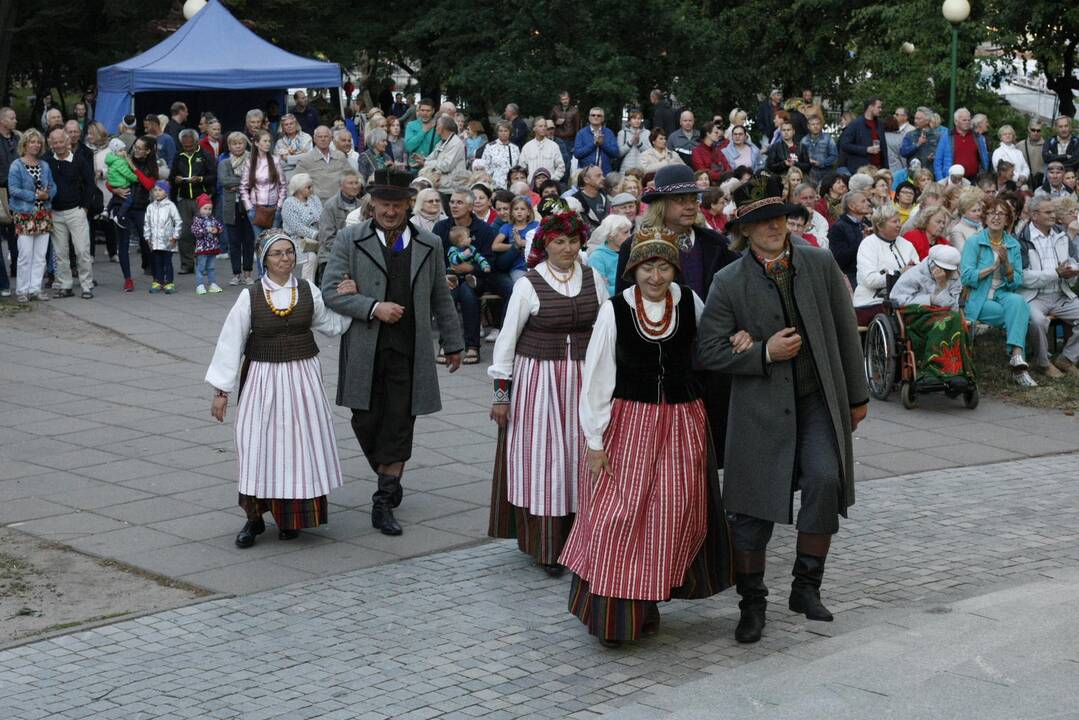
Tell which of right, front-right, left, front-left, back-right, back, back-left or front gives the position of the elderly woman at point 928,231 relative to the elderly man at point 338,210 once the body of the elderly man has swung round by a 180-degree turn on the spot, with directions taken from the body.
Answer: back-right

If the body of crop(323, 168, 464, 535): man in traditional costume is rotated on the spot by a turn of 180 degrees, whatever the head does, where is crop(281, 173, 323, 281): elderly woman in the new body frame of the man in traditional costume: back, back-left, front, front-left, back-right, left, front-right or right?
front

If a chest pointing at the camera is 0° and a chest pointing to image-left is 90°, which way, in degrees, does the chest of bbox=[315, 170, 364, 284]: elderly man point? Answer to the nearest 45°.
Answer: approximately 315°

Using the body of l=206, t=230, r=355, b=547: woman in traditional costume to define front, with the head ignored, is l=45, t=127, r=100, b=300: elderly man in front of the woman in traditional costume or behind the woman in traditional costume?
behind

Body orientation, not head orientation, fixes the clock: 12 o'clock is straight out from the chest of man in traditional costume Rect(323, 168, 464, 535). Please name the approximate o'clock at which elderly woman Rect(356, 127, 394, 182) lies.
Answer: The elderly woman is roughly at 6 o'clock from the man in traditional costume.

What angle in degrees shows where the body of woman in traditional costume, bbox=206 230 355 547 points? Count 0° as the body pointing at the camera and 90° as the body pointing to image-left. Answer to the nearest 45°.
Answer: approximately 0°

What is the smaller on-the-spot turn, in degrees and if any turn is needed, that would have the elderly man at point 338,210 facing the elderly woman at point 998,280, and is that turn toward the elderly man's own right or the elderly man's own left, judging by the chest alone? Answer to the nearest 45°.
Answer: approximately 45° to the elderly man's own left

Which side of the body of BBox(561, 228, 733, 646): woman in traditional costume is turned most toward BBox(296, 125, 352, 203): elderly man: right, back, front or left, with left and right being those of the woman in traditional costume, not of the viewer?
back

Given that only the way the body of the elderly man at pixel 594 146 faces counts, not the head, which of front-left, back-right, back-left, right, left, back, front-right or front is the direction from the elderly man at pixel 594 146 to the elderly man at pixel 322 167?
front-right

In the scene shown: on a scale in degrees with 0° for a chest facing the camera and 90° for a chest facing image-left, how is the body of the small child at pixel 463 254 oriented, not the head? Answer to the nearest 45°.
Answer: approximately 315°

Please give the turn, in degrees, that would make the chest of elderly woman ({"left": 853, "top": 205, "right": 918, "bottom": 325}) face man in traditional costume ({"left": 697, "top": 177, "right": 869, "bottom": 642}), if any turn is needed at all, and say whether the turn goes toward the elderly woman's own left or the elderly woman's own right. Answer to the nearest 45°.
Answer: approximately 45° to the elderly woman's own right
